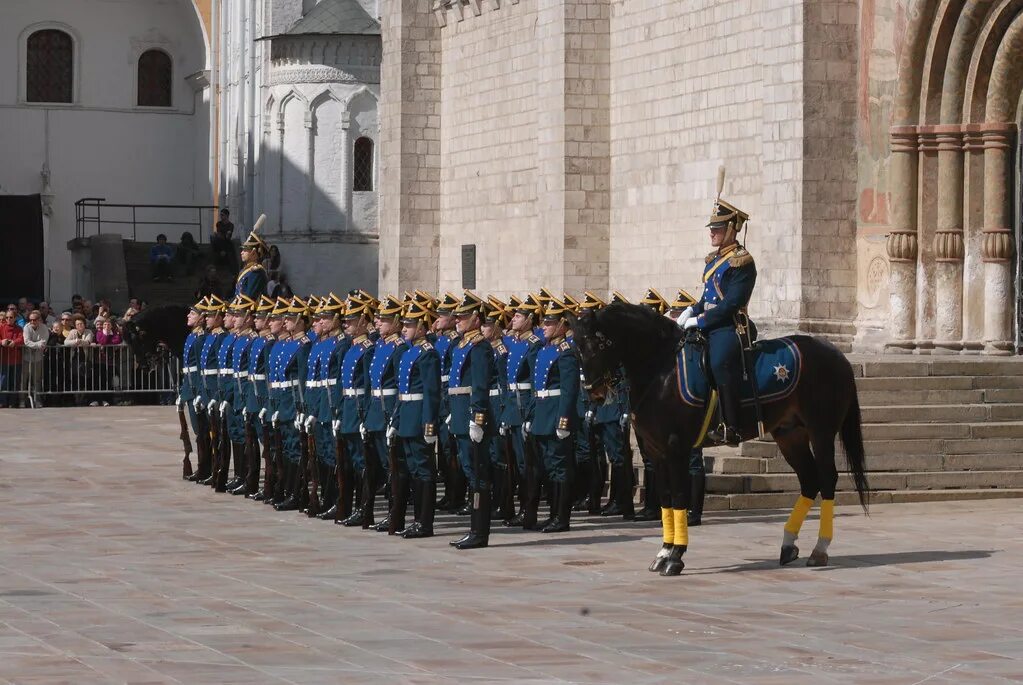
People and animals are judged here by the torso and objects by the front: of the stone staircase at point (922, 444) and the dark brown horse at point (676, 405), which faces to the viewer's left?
the dark brown horse

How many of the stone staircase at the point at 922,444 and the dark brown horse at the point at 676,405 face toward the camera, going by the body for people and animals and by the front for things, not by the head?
1

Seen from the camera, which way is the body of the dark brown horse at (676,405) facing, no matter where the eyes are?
to the viewer's left

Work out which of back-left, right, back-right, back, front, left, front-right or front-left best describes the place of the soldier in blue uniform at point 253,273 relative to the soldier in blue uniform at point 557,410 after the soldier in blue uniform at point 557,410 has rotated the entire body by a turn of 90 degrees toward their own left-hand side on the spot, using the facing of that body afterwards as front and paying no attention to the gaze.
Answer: back

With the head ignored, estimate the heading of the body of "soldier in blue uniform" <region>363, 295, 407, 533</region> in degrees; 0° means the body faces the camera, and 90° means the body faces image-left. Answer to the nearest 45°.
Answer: approximately 45°

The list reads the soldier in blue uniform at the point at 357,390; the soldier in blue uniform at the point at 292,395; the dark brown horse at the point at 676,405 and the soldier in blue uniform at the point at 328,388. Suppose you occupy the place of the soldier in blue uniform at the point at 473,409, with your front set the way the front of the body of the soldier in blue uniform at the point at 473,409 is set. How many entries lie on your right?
3

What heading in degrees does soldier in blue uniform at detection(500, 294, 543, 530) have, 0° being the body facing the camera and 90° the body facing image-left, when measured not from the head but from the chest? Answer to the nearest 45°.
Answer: approximately 45°

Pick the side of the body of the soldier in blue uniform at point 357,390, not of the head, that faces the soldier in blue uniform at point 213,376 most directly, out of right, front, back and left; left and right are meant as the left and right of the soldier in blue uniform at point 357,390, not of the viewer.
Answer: right

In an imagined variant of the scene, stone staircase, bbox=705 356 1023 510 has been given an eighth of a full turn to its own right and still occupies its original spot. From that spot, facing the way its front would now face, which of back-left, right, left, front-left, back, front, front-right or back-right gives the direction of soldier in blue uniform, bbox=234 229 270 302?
front-right

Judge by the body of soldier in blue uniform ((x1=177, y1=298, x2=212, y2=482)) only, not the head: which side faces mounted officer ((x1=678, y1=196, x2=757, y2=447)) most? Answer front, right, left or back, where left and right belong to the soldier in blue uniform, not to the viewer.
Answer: left

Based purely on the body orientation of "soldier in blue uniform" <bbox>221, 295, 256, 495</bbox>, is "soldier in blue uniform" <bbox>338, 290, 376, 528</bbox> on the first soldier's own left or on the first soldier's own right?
on the first soldier's own left

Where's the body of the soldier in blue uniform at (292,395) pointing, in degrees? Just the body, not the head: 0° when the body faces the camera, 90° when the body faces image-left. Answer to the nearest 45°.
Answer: approximately 45°
